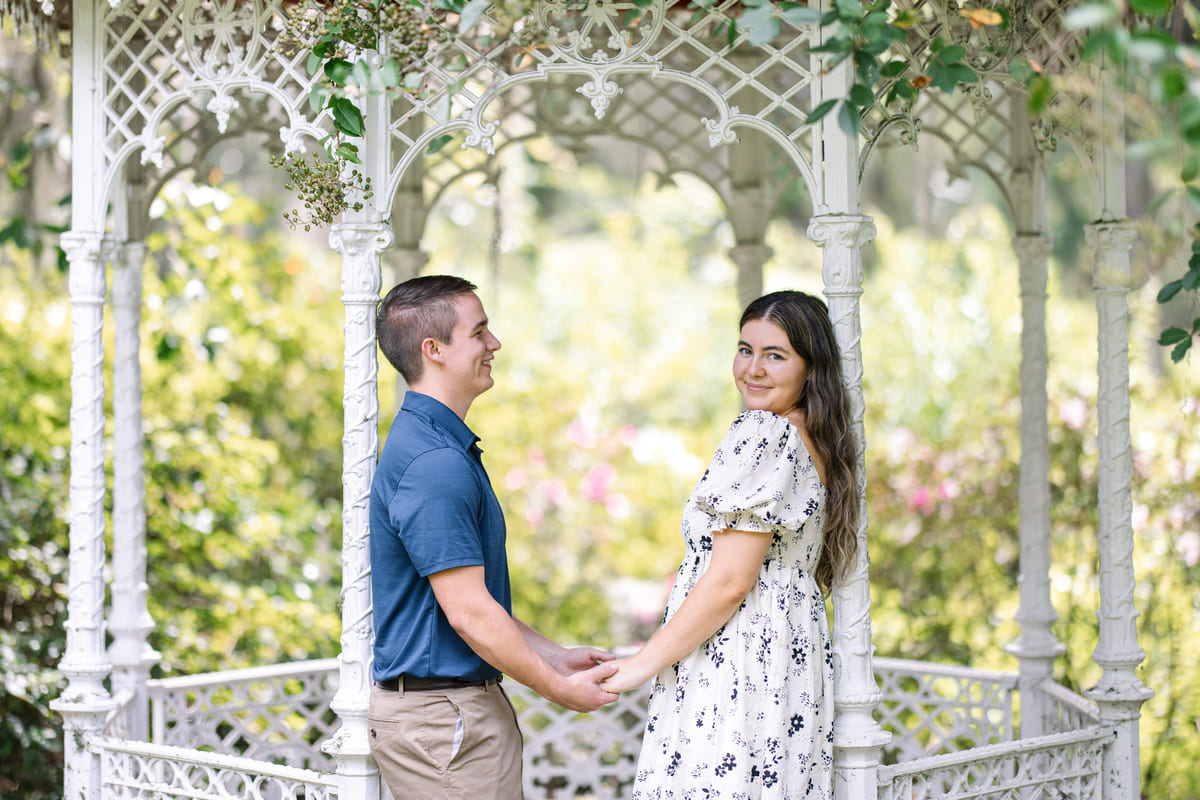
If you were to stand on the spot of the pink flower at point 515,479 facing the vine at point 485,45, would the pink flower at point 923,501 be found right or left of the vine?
left

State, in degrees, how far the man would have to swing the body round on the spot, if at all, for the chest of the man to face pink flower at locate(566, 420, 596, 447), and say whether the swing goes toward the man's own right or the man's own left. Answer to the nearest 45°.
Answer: approximately 90° to the man's own left

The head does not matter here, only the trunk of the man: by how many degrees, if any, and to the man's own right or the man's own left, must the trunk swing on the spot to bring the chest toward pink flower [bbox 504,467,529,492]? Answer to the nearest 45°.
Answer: approximately 90° to the man's own left

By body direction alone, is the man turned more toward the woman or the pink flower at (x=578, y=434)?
the woman

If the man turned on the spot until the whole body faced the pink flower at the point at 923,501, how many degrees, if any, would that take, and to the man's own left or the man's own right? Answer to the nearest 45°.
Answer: approximately 45° to the man's own left

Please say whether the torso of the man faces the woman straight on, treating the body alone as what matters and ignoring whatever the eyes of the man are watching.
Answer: yes

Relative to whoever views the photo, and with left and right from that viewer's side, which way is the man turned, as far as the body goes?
facing to the right of the viewer

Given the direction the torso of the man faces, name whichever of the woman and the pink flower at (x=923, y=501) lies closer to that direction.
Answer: the woman

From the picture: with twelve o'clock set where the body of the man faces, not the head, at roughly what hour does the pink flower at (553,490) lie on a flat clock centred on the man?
The pink flower is roughly at 9 o'clock from the man.
